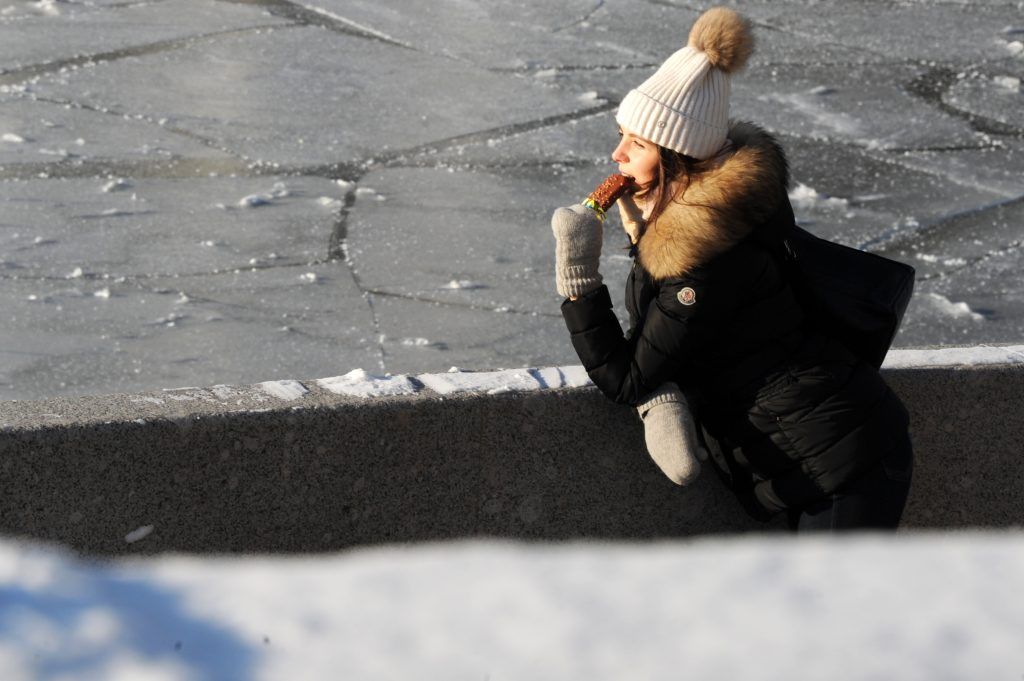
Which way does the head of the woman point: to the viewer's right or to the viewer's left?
to the viewer's left

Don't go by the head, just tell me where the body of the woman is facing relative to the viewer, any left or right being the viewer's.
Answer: facing to the left of the viewer
